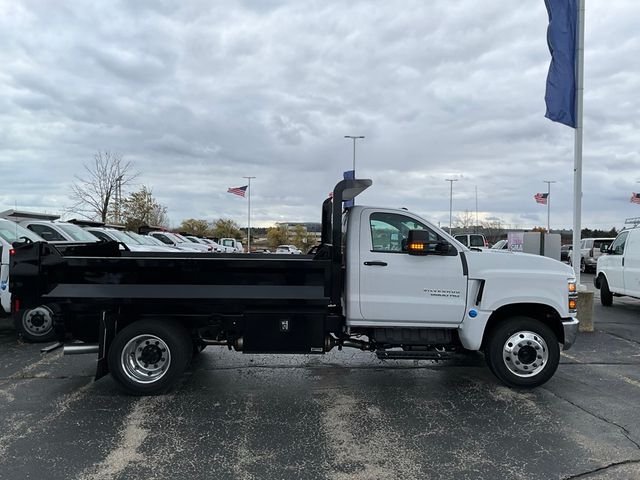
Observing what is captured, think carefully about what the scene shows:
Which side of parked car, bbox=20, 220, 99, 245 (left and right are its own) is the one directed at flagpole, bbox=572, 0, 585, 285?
front

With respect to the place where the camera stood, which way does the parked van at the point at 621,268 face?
facing away from the viewer and to the left of the viewer

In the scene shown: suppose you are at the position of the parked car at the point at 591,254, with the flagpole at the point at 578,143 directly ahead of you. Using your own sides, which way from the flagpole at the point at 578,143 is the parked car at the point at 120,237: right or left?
right

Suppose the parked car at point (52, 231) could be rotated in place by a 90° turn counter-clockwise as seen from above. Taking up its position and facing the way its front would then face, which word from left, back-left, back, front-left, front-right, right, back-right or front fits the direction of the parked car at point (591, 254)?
front-right

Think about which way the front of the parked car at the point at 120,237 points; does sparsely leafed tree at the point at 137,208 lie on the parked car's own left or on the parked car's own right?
on the parked car's own left

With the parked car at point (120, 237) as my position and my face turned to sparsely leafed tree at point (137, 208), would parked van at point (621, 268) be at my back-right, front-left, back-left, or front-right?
back-right

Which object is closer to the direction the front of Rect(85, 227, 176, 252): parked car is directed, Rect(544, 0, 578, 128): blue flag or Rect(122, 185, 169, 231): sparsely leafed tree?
the blue flag

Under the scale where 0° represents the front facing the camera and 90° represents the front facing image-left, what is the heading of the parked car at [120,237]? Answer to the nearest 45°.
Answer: approximately 315°

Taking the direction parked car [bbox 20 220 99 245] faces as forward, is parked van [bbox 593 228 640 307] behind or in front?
in front

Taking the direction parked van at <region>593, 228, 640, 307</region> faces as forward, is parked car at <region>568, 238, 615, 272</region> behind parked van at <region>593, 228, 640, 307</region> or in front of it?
in front
